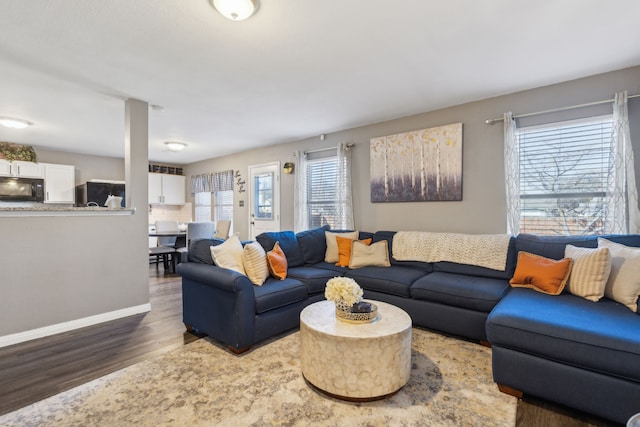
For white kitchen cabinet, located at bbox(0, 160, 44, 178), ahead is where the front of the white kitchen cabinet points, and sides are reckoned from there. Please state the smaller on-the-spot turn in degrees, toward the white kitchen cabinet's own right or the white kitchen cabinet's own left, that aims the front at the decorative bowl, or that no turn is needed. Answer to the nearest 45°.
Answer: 0° — it already faces it

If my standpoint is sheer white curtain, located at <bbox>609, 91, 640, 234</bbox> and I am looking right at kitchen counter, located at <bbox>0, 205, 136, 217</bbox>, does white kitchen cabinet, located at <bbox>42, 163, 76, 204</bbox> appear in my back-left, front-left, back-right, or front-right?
front-right

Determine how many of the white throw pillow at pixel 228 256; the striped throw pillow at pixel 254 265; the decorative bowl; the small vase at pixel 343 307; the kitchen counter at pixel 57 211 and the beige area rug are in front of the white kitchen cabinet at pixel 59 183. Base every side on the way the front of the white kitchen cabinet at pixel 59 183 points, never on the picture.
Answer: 6

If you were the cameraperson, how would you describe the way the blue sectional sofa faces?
facing the viewer and to the left of the viewer

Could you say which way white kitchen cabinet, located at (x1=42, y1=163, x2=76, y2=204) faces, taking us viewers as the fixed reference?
facing the viewer

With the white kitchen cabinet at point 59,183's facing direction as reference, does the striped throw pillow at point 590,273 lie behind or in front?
in front

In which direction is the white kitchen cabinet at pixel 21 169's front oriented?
toward the camera

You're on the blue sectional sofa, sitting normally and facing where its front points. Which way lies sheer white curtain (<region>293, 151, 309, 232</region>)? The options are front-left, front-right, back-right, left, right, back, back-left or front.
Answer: right

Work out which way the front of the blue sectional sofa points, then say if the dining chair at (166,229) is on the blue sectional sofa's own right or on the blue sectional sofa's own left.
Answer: on the blue sectional sofa's own right

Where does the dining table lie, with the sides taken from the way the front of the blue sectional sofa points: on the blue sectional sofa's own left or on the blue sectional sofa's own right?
on the blue sectional sofa's own right

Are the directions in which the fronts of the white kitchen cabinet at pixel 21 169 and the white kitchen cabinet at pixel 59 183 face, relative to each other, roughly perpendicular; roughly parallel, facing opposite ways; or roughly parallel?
roughly parallel

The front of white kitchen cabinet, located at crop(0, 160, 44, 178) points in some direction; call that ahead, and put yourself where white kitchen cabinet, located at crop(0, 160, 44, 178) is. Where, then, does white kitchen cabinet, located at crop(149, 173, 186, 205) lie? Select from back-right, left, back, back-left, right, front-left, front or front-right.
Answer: left

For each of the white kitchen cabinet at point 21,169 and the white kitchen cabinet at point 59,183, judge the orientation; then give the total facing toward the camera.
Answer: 2

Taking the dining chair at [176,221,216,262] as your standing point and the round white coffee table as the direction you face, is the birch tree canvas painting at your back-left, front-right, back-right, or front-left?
front-left

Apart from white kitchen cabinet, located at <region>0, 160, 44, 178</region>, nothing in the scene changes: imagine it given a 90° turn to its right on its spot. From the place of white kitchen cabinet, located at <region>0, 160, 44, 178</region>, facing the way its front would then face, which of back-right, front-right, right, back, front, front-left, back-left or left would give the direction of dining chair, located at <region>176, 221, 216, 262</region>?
back-left

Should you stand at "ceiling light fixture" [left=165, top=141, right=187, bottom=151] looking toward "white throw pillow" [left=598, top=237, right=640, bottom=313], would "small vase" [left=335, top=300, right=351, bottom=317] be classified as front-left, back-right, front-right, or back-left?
front-right

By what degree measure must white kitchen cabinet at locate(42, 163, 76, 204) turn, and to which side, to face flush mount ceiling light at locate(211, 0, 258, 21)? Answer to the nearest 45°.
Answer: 0° — it already faces it
